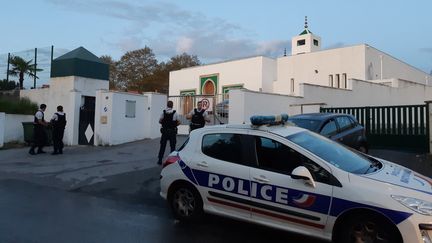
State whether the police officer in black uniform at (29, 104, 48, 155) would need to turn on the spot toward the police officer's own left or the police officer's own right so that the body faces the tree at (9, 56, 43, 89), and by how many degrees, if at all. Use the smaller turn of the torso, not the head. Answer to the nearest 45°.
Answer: approximately 90° to the police officer's own left

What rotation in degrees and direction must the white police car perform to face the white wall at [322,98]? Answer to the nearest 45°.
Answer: approximately 135° to its left

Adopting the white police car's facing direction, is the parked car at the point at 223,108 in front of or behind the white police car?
behind

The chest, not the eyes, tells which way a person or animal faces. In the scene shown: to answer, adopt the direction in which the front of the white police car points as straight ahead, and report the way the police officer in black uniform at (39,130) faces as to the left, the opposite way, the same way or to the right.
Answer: to the left

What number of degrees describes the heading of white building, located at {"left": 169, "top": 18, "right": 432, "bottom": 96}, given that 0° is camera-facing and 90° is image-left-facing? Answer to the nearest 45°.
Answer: approximately 45°

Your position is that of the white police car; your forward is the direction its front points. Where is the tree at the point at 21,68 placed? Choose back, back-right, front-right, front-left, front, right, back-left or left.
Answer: back

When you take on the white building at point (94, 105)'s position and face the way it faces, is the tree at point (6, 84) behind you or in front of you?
behind

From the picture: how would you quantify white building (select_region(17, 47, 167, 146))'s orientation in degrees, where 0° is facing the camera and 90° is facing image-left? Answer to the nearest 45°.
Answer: approximately 315°
